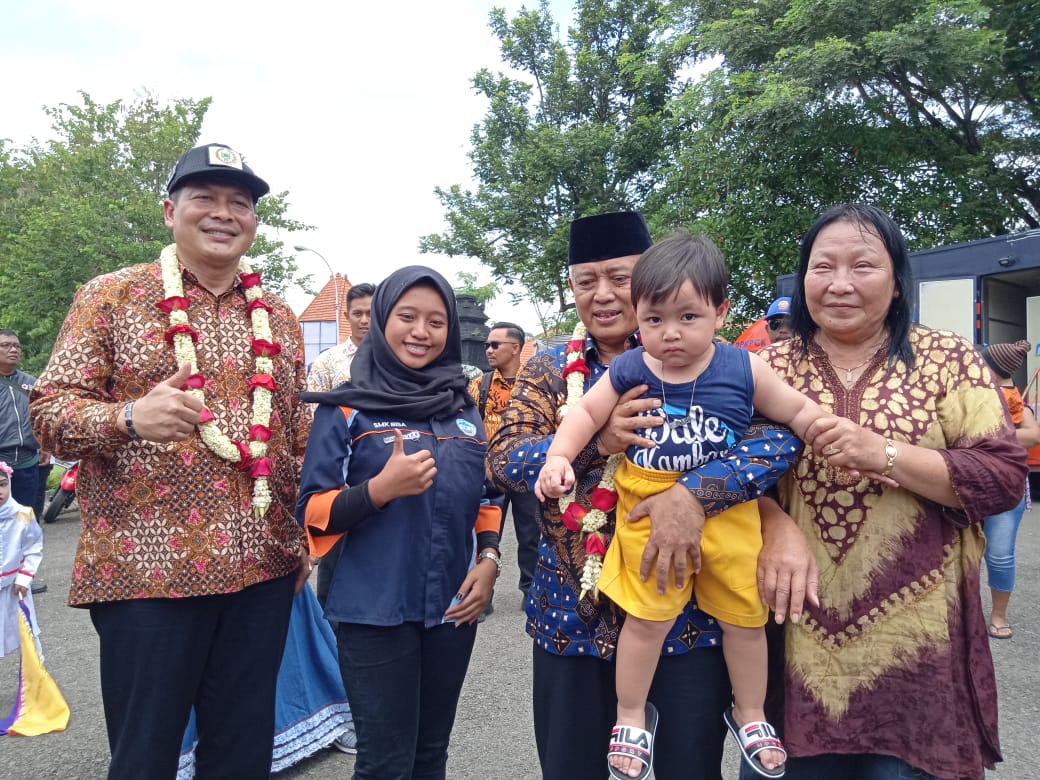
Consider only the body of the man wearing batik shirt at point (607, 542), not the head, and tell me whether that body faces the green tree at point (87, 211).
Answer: no

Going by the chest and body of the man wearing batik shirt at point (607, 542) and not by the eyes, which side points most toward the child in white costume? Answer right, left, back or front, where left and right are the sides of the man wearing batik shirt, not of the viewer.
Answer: right

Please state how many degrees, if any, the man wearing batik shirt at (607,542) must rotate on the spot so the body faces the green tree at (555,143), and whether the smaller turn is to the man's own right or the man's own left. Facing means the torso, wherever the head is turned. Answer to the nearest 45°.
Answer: approximately 180°

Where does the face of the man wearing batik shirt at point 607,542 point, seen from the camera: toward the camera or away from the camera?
toward the camera

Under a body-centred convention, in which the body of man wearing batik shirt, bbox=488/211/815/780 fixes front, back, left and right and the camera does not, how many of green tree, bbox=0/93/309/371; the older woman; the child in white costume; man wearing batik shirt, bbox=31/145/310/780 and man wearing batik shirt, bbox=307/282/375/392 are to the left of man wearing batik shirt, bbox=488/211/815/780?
1

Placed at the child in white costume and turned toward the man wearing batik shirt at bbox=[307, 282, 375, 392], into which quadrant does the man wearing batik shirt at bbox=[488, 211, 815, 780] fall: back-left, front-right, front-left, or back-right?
front-right

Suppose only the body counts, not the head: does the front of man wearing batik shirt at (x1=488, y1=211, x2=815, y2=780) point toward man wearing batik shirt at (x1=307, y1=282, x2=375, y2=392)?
no

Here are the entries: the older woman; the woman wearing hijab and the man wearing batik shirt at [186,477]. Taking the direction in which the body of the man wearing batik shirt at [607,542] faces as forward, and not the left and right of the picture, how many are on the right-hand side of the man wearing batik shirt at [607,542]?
2

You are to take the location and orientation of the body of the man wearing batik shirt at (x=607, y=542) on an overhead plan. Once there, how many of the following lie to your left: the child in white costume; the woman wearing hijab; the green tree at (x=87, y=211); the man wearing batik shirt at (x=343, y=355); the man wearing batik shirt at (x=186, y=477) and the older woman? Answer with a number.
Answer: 1

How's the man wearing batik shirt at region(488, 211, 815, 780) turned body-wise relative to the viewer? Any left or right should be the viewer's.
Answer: facing the viewer

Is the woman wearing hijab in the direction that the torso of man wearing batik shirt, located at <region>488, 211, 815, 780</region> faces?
no

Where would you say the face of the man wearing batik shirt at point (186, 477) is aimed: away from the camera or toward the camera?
toward the camera

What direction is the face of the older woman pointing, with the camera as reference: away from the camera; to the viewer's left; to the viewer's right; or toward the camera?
toward the camera

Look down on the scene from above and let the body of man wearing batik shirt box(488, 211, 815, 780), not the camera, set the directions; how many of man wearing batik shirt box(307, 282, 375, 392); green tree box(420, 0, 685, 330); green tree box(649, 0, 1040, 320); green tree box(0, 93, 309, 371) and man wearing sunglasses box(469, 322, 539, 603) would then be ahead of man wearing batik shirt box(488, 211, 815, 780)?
0

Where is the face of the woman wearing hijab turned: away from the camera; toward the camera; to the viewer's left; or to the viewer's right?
toward the camera

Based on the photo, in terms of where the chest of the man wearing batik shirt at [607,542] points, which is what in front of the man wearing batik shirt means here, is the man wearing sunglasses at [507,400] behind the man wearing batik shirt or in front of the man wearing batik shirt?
behind

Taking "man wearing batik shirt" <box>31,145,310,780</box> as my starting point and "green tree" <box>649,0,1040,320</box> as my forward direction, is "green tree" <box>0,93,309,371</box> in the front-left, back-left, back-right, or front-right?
front-left
